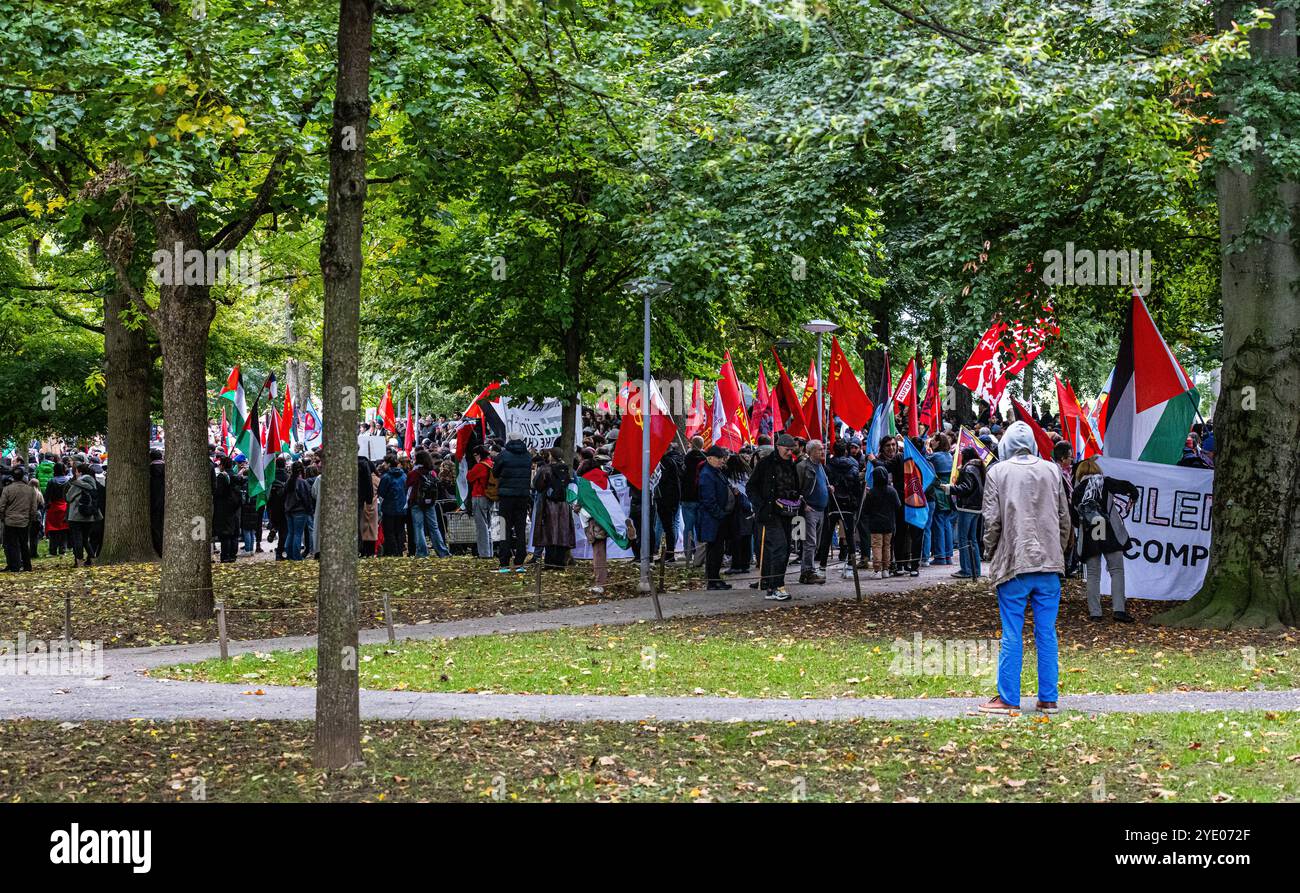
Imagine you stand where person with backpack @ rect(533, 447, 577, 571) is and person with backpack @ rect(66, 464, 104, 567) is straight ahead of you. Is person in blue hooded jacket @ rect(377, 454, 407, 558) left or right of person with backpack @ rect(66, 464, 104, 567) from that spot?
right

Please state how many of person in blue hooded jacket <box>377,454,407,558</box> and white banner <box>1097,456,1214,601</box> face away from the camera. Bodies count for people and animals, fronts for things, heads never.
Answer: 1

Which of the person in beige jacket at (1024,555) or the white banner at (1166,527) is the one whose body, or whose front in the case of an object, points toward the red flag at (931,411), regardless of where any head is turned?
the person in beige jacket

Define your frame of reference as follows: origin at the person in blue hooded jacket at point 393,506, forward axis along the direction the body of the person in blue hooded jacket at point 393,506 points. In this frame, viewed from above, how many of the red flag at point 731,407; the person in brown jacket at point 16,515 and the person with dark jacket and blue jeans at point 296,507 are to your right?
1

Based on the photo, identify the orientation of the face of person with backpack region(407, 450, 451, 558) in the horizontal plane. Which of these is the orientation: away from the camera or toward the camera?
away from the camera

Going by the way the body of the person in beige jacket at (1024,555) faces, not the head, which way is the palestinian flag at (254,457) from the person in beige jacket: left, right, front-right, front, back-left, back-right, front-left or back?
front-left

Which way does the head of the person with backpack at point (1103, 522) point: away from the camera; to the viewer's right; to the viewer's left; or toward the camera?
away from the camera

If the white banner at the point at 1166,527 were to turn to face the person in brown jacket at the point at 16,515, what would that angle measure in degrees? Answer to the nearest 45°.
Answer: approximately 90° to its right

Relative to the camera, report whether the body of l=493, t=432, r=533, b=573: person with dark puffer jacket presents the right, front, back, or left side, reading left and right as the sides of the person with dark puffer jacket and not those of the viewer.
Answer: back

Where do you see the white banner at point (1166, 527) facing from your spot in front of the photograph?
facing the viewer

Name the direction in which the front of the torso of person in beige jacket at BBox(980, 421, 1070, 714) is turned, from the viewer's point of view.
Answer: away from the camera

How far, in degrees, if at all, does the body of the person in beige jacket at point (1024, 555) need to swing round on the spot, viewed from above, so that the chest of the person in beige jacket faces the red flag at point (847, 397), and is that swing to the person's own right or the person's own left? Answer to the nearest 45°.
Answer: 0° — they already face it

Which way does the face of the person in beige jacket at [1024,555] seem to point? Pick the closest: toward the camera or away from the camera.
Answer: away from the camera

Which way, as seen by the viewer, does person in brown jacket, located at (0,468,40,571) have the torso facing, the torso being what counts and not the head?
away from the camera
